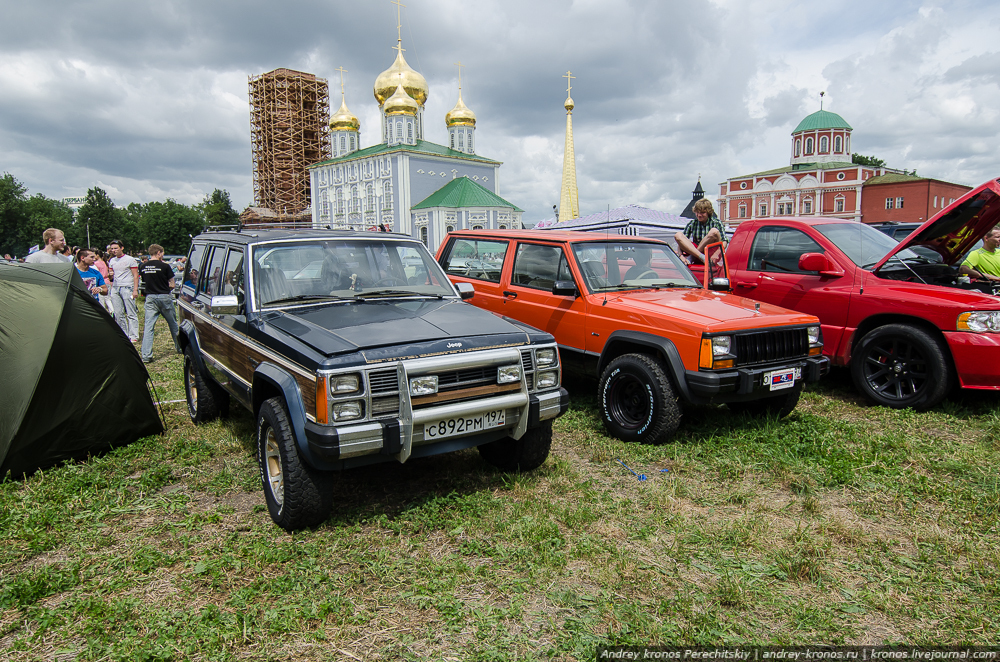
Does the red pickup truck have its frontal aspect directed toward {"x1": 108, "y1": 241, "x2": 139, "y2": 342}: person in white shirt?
no

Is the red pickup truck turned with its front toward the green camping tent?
no

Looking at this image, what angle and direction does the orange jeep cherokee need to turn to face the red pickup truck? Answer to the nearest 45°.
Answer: approximately 90° to its left

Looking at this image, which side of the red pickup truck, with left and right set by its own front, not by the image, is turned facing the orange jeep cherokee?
right

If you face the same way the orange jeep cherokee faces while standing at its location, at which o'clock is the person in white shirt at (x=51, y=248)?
The person in white shirt is roughly at 5 o'clock from the orange jeep cherokee.

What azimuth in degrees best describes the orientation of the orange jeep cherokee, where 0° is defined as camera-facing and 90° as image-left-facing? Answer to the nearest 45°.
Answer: approximately 315°

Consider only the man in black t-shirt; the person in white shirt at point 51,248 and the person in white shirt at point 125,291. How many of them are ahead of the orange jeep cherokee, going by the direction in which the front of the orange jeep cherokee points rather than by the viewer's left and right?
0

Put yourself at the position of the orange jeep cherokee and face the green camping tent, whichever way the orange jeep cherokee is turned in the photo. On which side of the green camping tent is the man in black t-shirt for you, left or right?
right

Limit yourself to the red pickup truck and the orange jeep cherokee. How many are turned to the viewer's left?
0

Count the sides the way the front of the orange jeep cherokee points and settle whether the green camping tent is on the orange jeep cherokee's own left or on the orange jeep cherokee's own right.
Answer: on the orange jeep cherokee's own right

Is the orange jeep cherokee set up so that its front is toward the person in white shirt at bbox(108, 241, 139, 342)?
no

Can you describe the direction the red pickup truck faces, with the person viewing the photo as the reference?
facing the viewer and to the right of the viewer

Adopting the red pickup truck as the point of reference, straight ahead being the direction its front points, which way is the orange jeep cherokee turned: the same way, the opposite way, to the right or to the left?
the same way
